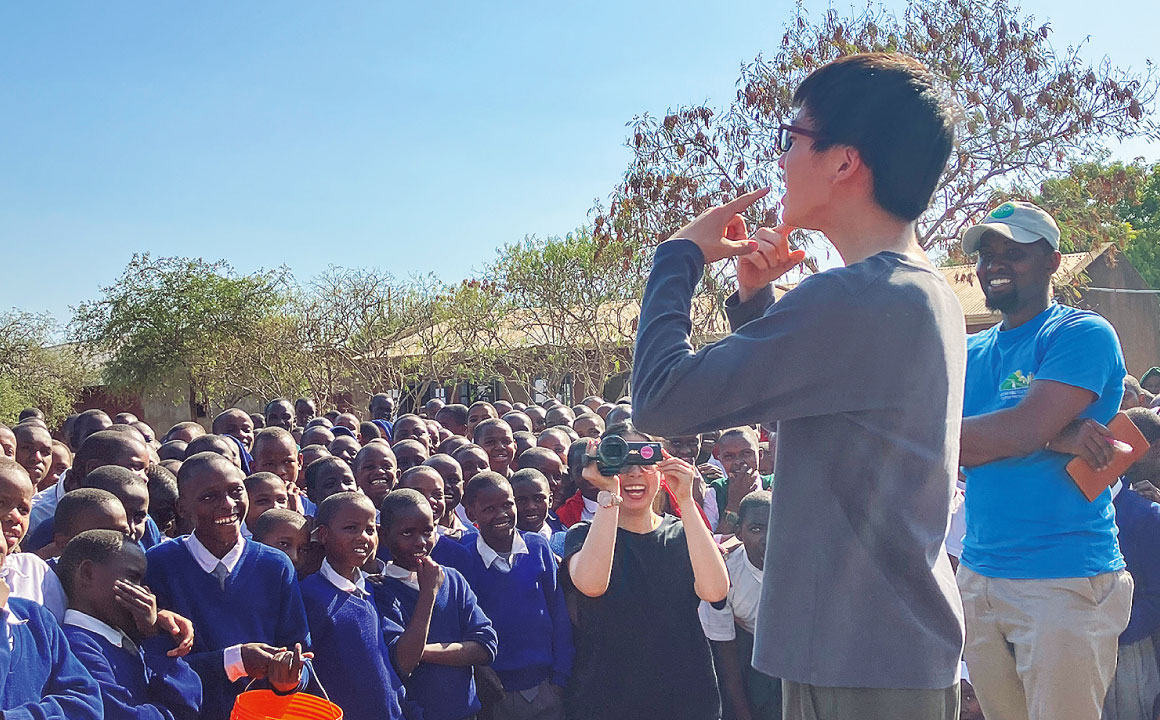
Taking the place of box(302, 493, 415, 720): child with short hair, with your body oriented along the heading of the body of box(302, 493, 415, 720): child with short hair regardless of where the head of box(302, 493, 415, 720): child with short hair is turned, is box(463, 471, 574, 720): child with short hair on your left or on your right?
on your left

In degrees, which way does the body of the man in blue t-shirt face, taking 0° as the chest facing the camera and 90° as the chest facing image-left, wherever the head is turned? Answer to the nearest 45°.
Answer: approximately 45°

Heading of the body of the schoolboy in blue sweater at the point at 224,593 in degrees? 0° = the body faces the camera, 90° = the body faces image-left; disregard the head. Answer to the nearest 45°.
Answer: approximately 315°

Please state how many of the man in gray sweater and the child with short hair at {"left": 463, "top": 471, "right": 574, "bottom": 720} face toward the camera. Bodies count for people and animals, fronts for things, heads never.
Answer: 1
